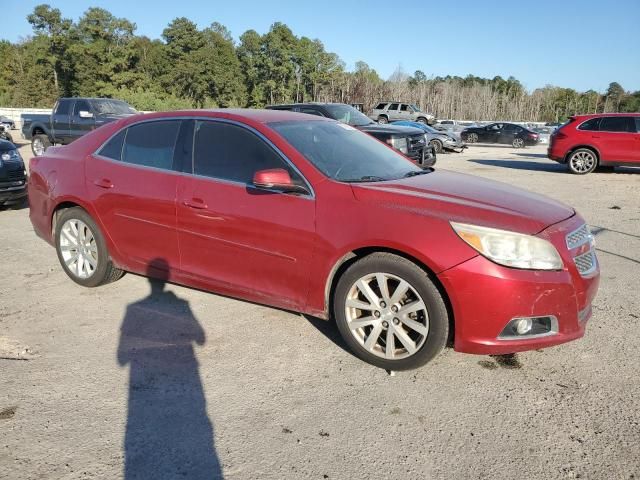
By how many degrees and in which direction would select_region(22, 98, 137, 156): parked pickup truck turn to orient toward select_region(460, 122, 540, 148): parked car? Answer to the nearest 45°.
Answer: approximately 45° to its left

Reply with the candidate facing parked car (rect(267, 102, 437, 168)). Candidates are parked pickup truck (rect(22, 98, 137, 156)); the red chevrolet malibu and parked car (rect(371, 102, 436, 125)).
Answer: parked pickup truck (rect(22, 98, 137, 156))

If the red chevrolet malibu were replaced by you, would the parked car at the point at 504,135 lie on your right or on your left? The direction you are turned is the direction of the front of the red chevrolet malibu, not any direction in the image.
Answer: on your left

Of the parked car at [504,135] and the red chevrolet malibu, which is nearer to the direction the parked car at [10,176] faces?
the red chevrolet malibu

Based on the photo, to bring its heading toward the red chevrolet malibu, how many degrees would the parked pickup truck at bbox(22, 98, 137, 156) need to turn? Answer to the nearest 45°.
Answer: approximately 45° to its right

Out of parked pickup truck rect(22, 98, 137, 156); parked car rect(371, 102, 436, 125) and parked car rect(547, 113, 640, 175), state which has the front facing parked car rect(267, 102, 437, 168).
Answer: parked pickup truck rect(22, 98, 137, 156)

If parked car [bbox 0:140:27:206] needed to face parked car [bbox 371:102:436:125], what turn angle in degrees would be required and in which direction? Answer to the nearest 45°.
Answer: approximately 90° to its left

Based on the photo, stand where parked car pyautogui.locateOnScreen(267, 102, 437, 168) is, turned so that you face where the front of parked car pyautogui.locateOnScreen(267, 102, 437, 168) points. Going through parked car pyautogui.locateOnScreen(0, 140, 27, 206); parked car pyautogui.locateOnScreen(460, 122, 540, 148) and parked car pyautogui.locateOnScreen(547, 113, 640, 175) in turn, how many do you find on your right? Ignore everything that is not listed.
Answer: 1

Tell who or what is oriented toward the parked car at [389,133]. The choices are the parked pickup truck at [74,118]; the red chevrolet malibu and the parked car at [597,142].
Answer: the parked pickup truck at [74,118]

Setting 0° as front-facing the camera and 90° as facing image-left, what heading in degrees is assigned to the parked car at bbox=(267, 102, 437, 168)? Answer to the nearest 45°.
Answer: approximately 315°

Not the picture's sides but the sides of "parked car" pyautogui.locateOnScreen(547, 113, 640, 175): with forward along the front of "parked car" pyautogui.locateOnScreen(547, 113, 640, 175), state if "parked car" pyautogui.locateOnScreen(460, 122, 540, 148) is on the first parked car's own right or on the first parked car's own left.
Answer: on the first parked car's own left

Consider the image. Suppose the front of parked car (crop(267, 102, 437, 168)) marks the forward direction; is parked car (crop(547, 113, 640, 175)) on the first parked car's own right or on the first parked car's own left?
on the first parked car's own left
